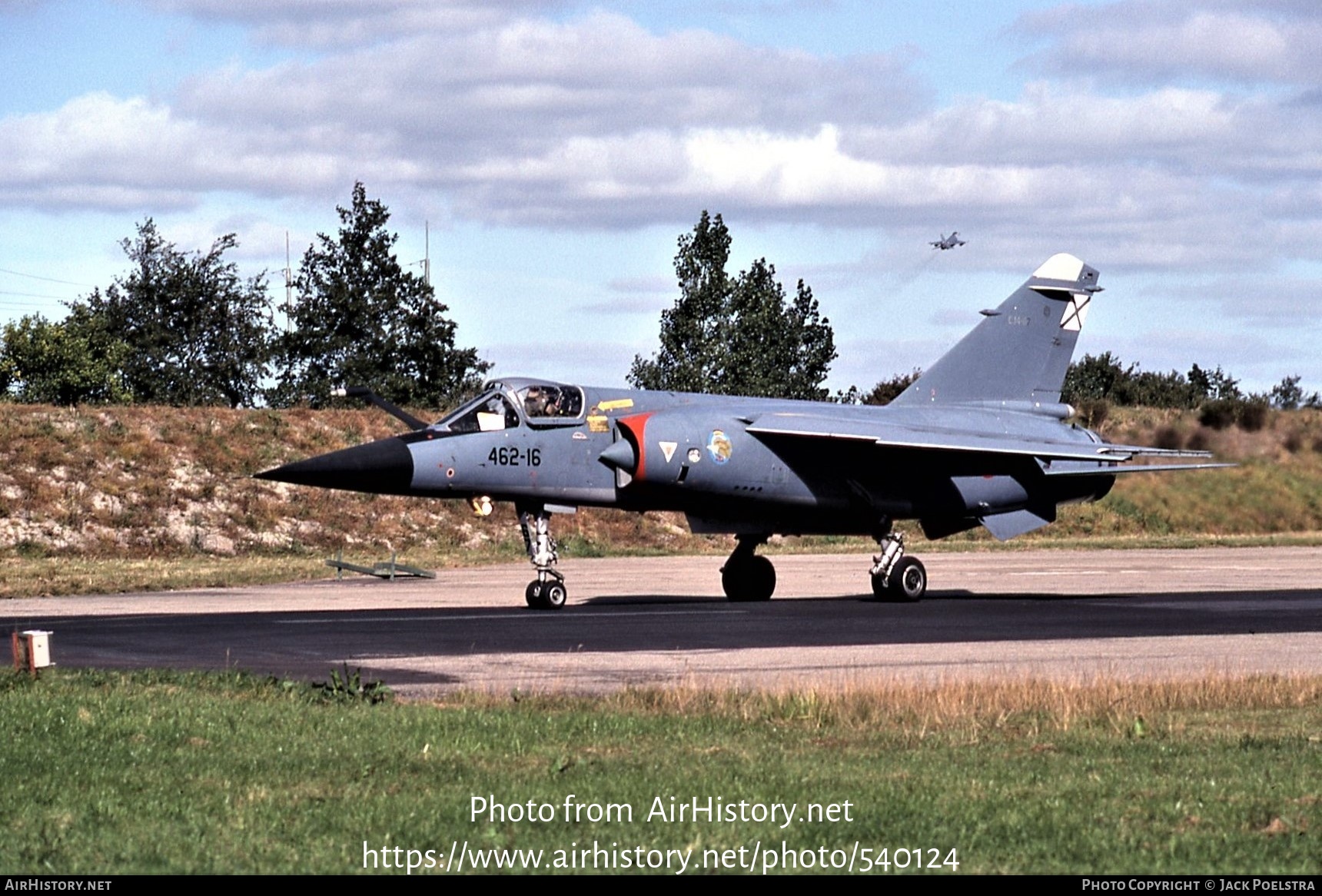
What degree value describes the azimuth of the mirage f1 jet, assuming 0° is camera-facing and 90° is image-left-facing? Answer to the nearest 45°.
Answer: approximately 45°

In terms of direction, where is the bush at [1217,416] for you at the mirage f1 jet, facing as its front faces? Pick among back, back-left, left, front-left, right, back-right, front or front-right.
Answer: back
